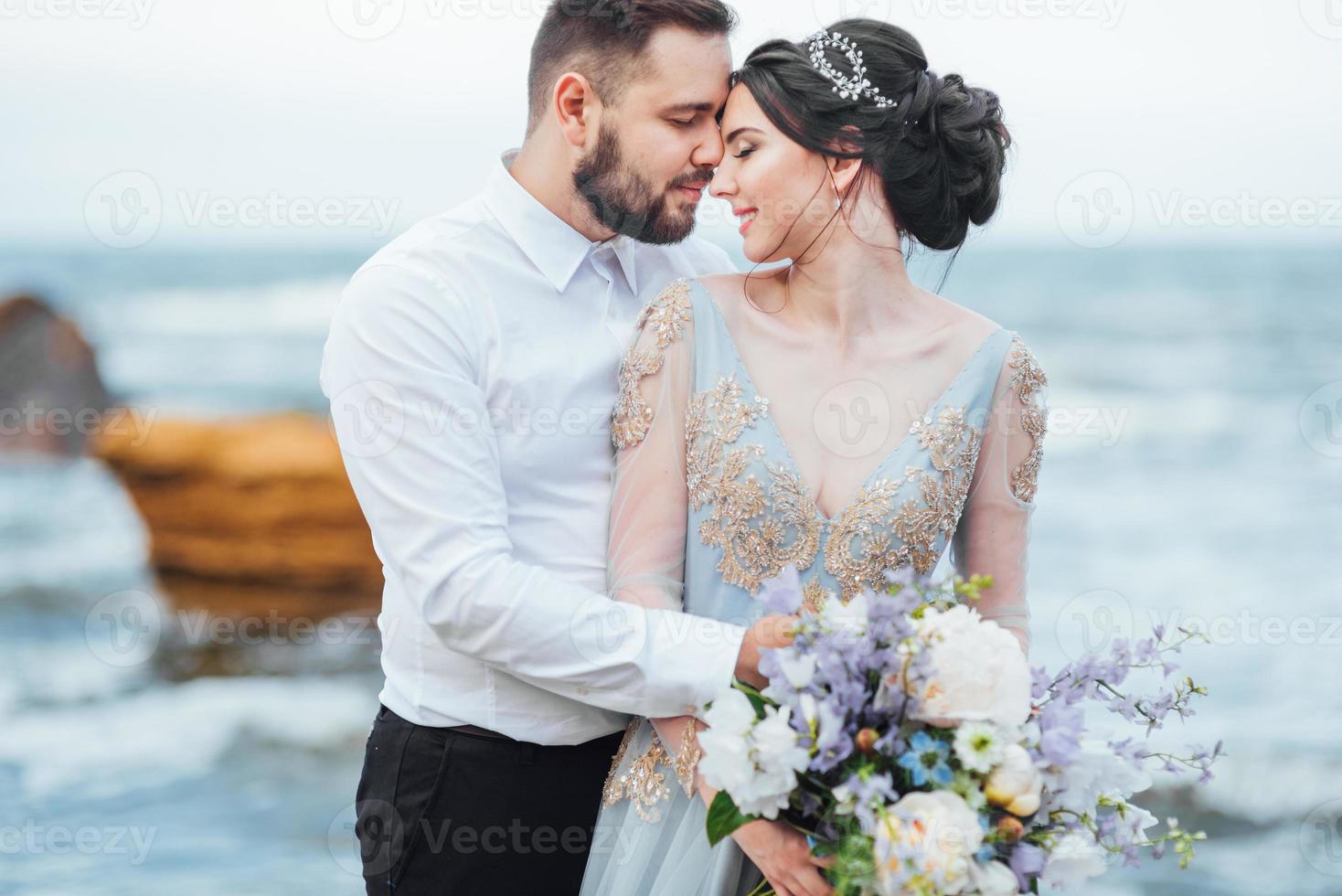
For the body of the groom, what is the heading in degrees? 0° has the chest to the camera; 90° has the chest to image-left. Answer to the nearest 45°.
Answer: approximately 315°

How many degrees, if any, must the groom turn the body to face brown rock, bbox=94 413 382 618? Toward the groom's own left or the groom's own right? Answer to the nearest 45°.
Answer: approximately 135° to the groom's own left

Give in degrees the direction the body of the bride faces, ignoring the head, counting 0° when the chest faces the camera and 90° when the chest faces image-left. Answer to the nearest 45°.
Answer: approximately 0°

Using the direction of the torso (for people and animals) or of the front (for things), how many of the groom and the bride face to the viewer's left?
0

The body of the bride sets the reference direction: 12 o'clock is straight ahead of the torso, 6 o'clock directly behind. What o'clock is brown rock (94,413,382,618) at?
The brown rock is roughly at 5 o'clock from the bride.
